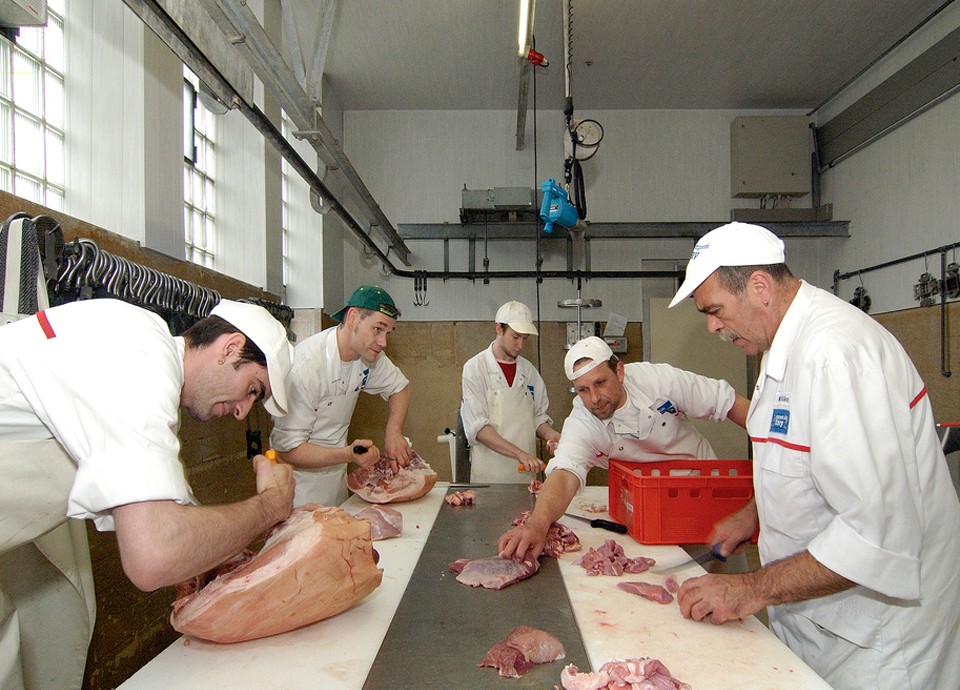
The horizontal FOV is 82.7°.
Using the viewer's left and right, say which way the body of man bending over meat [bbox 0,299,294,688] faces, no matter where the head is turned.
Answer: facing to the right of the viewer

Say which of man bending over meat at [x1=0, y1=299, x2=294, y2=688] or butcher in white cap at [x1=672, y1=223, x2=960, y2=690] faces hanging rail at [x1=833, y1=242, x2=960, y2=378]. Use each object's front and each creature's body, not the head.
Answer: the man bending over meat

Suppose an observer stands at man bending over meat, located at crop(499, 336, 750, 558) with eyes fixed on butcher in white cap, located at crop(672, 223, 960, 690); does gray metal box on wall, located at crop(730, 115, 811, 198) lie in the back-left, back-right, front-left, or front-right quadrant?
back-left

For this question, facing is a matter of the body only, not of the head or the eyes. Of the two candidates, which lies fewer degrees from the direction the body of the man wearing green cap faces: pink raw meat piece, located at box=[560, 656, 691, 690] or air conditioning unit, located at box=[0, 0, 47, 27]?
the pink raw meat piece

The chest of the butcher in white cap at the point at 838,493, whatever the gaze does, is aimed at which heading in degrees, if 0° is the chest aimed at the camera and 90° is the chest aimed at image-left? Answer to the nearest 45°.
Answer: approximately 90°

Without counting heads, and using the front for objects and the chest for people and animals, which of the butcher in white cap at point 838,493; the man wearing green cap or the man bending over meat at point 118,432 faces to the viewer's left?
the butcher in white cap

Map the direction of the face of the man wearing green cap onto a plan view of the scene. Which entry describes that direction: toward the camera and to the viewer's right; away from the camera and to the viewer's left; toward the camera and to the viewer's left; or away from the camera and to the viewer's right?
toward the camera and to the viewer's right

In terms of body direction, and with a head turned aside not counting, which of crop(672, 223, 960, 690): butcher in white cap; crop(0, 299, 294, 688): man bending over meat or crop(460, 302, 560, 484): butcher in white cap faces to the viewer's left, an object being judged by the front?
crop(672, 223, 960, 690): butcher in white cap

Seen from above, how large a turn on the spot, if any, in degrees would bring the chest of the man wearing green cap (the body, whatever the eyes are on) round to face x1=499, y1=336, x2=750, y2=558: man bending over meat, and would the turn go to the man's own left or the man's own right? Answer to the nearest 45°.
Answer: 0° — they already face them

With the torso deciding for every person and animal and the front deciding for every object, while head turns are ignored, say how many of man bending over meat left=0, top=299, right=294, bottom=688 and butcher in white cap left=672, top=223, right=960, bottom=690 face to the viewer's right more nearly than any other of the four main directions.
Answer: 1

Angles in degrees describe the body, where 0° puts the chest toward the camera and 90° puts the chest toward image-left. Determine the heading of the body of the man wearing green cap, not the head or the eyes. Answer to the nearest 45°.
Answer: approximately 315°

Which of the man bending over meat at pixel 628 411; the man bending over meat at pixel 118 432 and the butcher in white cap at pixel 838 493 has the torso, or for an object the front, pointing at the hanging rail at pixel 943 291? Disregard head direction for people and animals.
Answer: the man bending over meat at pixel 118 432
